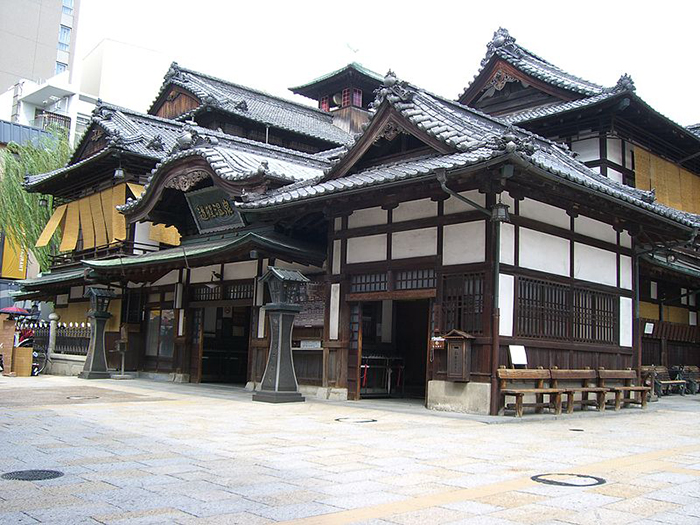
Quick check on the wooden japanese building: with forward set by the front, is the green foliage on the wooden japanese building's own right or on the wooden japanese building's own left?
on the wooden japanese building's own right

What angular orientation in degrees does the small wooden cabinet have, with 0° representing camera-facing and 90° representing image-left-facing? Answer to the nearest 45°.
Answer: approximately 45°

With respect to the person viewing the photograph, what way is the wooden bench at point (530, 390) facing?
facing the viewer and to the right of the viewer

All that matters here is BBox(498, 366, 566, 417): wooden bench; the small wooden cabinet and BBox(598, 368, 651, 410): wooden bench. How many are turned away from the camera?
0

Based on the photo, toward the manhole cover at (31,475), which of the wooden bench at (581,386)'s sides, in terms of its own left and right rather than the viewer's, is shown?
right

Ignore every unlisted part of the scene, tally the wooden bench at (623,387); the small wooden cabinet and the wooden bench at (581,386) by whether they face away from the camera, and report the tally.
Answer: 0

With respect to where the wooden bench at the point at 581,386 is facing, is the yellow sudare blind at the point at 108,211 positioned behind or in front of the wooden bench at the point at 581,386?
behind

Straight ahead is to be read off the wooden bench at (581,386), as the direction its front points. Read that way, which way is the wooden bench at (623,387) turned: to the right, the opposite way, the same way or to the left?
the same way

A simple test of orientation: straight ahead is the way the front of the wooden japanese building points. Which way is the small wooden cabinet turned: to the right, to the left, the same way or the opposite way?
the same way

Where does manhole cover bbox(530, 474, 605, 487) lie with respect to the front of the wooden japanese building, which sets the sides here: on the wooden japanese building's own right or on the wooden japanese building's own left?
on the wooden japanese building's own left

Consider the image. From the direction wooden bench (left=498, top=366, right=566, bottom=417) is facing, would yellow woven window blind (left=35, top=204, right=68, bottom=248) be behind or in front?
behind

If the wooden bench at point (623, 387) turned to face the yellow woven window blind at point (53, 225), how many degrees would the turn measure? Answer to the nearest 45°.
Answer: approximately 135° to its right

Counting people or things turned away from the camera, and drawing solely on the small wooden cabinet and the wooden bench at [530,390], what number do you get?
0
